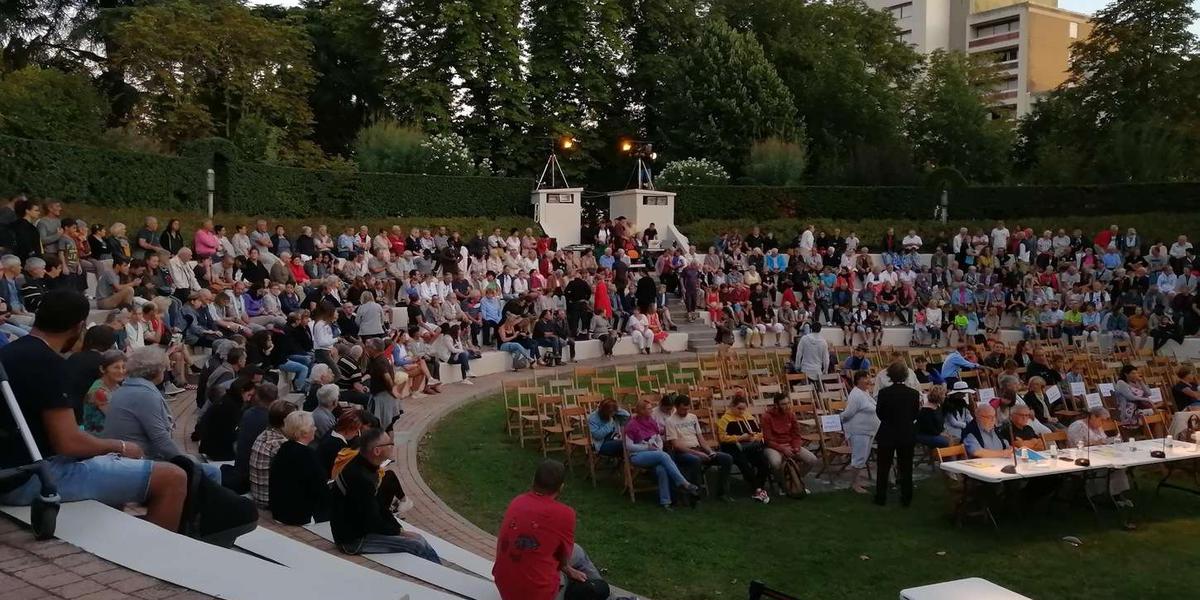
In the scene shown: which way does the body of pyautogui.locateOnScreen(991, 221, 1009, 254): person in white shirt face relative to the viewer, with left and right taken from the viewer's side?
facing the viewer

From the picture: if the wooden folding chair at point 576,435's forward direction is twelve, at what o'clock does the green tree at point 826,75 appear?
The green tree is roughly at 8 o'clock from the wooden folding chair.

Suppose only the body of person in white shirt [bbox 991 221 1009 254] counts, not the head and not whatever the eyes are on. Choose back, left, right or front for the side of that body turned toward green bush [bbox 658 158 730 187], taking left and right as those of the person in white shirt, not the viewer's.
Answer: right

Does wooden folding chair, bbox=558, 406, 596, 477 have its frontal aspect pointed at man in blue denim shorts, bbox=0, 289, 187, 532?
no

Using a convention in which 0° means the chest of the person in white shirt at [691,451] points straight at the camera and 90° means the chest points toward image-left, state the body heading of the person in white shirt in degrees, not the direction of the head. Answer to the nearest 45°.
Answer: approximately 315°

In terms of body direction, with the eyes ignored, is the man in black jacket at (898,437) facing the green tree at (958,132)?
yes

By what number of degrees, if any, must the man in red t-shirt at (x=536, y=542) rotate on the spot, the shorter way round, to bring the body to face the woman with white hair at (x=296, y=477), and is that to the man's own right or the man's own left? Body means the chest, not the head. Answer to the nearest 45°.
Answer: approximately 90° to the man's own left

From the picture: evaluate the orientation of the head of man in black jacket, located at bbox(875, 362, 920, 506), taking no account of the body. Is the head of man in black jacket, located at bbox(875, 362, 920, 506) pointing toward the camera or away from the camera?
away from the camera

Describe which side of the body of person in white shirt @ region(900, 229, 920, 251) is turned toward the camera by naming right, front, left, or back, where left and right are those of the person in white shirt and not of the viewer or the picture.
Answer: front

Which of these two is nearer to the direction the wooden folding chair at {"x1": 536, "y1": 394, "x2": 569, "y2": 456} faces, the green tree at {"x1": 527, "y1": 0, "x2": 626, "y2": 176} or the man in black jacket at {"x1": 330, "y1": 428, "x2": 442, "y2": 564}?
the man in black jacket

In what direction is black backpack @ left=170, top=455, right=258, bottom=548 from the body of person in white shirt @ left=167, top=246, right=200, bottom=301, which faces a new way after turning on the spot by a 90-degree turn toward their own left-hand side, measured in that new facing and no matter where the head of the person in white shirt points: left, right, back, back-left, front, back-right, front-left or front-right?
back-right

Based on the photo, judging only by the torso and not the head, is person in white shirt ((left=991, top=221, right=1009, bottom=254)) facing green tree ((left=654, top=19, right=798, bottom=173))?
no

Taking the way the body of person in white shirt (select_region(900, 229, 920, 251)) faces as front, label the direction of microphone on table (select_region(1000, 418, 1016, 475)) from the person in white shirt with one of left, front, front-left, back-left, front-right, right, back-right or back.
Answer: front

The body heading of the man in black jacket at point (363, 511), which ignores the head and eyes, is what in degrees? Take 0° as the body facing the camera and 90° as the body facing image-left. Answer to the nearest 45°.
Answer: approximately 270°

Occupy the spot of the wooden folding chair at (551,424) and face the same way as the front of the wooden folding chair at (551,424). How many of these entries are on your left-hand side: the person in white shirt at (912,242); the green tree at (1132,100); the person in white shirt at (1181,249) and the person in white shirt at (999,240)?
4

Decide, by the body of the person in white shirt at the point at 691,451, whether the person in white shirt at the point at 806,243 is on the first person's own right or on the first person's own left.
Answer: on the first person's own left

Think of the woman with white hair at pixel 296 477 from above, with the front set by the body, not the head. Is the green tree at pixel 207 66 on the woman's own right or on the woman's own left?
on the woman's own left

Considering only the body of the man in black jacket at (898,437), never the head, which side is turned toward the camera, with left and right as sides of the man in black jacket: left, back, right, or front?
back

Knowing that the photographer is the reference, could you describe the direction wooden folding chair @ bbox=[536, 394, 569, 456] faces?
facing the viewer and to the right of the viewer

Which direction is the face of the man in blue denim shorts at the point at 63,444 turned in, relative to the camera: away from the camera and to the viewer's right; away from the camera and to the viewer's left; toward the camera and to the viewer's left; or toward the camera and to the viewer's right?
away from the camera and to the viewer's right

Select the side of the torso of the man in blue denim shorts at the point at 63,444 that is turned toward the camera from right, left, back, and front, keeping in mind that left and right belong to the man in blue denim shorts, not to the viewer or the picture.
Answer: right

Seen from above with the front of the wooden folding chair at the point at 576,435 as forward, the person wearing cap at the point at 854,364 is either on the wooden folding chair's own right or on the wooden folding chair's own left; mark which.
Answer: on the wooden folding chair's own left
